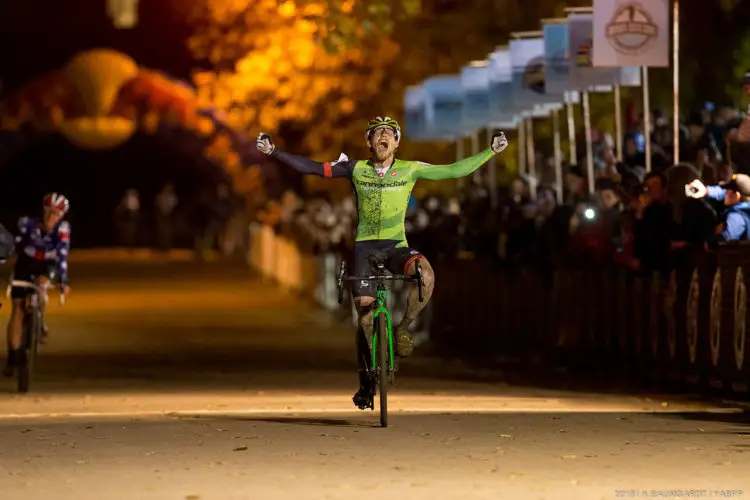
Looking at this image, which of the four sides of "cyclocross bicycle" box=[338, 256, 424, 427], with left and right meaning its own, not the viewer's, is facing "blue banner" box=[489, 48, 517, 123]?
back

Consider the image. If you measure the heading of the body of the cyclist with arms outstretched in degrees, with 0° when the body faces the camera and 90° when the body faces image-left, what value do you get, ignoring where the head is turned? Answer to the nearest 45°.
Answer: approximately 0°

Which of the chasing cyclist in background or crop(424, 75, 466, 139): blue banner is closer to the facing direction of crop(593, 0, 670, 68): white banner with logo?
the chasing cyclist in background

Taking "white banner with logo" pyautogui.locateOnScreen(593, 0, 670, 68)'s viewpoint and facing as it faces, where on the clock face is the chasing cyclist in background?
The chasing cyclist in background is roughly at 2 o'clock from the white banner with logo.

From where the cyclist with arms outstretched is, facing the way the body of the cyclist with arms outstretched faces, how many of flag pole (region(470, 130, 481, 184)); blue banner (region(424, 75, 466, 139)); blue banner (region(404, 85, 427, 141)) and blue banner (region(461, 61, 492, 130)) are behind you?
4

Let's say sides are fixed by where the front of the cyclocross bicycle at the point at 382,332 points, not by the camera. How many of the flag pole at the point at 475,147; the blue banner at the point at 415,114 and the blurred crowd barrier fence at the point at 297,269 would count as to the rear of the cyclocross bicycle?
3

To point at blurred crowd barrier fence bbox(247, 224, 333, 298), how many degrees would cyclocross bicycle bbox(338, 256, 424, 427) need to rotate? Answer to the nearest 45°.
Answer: approximately 180°

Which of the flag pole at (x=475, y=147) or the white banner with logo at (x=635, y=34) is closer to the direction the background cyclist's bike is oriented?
the white banner with logo
